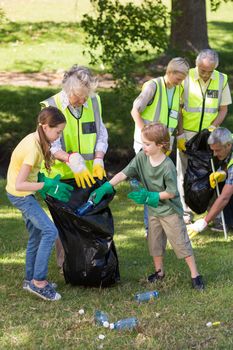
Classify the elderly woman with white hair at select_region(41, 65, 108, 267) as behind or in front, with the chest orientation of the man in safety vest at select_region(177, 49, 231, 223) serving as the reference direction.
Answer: in front

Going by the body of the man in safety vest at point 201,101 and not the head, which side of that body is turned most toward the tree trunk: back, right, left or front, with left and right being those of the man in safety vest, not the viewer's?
back

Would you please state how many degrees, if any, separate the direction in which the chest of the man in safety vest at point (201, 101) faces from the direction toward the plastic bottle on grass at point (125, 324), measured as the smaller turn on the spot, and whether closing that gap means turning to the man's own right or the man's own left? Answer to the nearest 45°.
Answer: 0° — they already face it

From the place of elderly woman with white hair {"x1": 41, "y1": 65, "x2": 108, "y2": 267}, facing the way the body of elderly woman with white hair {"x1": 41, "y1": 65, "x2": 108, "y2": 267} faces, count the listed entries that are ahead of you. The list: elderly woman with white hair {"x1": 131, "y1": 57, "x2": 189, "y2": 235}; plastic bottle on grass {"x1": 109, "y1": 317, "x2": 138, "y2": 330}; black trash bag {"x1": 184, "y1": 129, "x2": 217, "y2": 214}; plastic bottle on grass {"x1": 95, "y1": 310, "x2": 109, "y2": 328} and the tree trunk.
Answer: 2

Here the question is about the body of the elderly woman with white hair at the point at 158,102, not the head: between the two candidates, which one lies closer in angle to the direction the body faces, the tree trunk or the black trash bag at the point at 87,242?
the black trash bag

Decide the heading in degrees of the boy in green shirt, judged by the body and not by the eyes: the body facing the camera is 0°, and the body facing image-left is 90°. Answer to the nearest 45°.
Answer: approximately 45°

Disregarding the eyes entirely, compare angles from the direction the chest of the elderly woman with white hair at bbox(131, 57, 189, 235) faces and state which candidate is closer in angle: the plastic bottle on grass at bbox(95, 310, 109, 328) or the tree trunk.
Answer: the plastic bottle on grass

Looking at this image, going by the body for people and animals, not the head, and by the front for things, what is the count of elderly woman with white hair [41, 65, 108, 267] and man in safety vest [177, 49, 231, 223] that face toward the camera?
2

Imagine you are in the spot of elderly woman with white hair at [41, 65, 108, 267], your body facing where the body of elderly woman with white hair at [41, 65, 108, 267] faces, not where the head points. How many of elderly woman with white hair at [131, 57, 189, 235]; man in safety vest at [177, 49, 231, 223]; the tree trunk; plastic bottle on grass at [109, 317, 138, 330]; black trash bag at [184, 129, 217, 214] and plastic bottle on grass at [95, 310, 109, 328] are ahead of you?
2

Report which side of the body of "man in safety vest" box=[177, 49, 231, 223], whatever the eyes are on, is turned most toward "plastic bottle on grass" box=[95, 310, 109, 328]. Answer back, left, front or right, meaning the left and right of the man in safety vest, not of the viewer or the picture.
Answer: front

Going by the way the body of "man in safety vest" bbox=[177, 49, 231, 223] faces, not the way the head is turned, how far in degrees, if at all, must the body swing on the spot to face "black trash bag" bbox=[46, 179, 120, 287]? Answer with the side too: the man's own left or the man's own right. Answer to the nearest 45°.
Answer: approximately 45° to the man's own right

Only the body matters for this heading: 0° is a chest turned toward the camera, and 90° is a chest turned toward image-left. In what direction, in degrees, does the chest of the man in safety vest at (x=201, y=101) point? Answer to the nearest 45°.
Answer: approximately 0°

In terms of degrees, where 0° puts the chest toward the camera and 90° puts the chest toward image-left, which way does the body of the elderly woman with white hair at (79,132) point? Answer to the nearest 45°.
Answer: approximately 0°

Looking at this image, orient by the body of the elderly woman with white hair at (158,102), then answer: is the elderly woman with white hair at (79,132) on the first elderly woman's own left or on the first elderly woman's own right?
on the first elderly woman's own right
